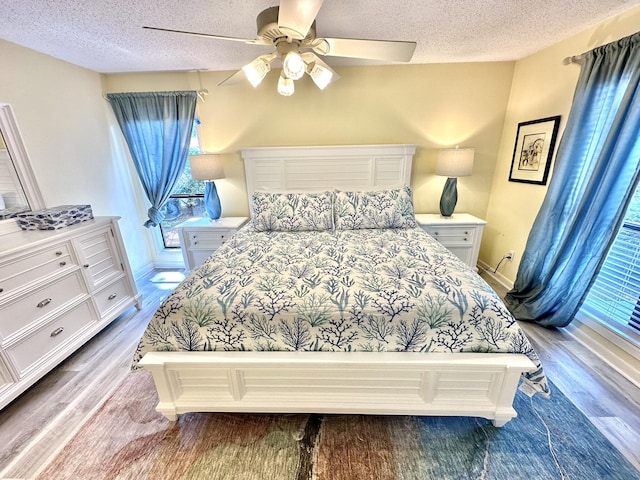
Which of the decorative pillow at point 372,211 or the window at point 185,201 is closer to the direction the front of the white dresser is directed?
the decorative pillow

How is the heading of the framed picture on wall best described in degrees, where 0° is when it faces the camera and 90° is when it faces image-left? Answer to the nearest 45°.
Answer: approximately 45°

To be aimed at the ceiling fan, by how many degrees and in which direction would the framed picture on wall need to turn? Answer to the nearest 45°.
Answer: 0° — it already faces it

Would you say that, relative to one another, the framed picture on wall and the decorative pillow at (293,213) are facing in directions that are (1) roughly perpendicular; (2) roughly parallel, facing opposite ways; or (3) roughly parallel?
roughly perpendicular

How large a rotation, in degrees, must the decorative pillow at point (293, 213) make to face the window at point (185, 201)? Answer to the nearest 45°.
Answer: approximately 135° to its right

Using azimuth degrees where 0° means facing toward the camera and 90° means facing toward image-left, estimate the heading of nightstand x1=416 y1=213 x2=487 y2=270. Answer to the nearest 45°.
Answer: approximately 0°

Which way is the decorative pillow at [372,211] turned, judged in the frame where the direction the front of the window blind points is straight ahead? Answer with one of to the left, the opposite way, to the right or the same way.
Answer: to the left

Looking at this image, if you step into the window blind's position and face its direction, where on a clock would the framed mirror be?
The framed mirror is roughly at 12 o'clock from the window blind.
